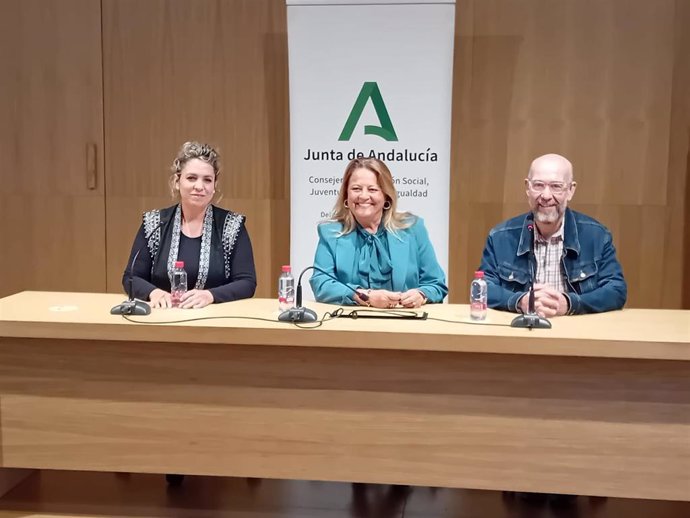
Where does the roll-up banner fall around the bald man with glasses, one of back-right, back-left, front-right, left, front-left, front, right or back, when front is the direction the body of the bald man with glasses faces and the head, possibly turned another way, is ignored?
back-right

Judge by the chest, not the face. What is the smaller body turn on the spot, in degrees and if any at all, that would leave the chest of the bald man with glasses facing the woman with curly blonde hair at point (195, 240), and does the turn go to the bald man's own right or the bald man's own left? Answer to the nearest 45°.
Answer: approximately 90° to the bald man's own right

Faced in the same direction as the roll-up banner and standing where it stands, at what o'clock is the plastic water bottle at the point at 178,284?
The plastic water bottle is roughly at 1 o'clock from the roll-up banner.

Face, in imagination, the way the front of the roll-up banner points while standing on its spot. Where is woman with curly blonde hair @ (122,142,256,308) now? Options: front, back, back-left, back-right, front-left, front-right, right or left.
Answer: front-right

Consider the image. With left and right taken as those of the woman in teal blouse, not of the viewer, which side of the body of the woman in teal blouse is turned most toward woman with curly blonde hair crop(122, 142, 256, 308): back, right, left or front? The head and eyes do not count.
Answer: right

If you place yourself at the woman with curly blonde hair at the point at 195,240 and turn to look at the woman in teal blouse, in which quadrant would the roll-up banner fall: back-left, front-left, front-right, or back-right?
front-left

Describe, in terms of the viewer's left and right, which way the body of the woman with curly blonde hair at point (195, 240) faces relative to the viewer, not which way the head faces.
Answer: facing the viewer

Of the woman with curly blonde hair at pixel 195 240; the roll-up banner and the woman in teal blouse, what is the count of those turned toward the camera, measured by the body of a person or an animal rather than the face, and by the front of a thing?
3

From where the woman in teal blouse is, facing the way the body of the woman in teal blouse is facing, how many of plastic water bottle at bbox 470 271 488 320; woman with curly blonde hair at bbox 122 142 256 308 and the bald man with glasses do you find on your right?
1

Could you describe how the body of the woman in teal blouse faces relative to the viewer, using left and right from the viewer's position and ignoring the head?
facing the viewer

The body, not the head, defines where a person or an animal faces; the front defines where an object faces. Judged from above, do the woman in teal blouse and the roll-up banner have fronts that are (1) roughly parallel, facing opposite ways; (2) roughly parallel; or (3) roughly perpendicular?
roughly parallel

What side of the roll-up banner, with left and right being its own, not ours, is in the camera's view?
front

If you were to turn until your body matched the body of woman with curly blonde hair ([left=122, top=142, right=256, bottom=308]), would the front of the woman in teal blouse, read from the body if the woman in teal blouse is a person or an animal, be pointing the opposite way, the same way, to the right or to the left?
the same way

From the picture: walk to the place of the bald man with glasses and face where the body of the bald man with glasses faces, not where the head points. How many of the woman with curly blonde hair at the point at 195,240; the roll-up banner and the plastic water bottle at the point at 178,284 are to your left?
0
